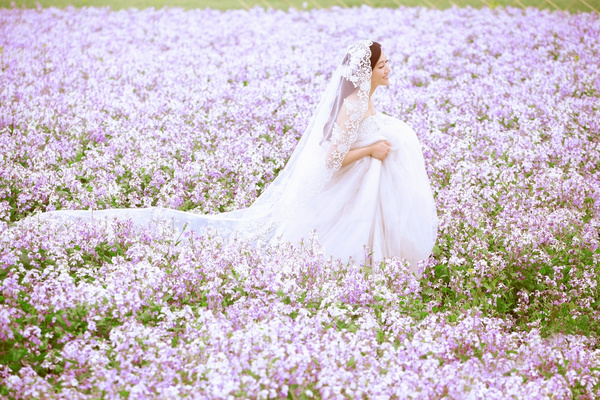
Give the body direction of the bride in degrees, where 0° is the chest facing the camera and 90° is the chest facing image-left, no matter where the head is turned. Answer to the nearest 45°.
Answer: approximately 270°

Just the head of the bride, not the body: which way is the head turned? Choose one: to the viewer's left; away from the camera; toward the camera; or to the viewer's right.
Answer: to the viewer's right
